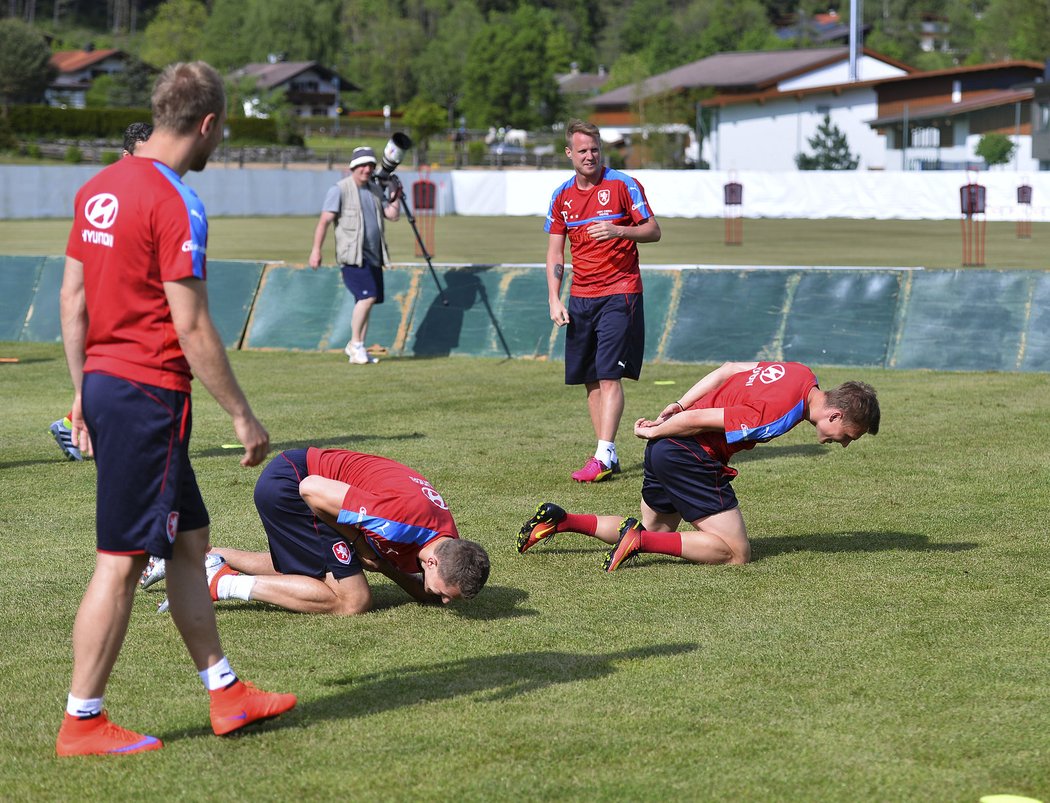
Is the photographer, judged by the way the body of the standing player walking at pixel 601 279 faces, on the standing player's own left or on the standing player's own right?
on the standing player's own right

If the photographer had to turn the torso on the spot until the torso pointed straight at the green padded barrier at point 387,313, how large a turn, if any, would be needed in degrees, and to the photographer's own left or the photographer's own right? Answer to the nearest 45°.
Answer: approximately 135° to the photographer's own left

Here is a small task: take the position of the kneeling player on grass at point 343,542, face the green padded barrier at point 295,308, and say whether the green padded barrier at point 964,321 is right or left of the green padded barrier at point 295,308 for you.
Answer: right

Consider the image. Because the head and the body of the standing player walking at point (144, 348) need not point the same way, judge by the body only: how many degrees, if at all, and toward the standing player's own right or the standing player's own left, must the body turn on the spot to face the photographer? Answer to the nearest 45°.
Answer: approximately 45° to the standing player's own left

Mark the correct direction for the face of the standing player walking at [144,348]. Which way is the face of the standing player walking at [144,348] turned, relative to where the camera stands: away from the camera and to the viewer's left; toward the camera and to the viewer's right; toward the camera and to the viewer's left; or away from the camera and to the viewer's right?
away from the camera and to the viewer's right

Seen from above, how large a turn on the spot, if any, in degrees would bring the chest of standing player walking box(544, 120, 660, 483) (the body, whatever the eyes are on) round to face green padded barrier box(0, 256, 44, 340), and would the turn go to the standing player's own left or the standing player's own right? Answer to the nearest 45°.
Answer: approximately 90° to the standing player's own right

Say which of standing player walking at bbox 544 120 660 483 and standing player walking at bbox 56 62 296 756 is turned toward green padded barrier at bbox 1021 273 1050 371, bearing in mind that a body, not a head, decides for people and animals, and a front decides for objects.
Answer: standing player walking at bbox 56 62 296 756

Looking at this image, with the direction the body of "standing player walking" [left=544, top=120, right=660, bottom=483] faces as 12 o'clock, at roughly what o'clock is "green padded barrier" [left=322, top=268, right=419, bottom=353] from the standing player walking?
The green padded barrier is roughly at 4 o'clock from the standing player walking.

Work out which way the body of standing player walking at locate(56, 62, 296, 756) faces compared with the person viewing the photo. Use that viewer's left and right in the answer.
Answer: facing away from the viewer and to the right of the viewer

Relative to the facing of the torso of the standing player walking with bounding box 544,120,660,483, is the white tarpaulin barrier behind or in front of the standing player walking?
behind

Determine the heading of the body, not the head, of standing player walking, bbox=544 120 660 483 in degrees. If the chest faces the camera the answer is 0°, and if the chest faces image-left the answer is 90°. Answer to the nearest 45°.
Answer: approximately 45°

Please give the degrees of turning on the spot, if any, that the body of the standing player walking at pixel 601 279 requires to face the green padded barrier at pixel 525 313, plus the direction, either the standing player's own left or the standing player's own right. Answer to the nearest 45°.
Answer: approximately 135° to the standing player's own right

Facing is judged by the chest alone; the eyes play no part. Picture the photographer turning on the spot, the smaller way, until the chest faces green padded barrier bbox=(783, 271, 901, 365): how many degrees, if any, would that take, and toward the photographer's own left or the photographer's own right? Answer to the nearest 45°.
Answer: approximately 45° to the photographer's own left
